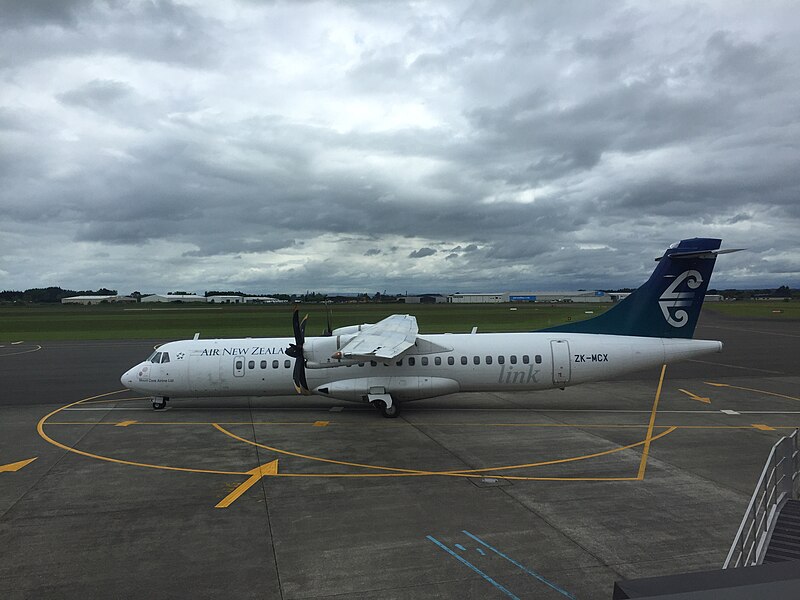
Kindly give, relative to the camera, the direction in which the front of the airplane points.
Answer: facing to the left of the viewer
